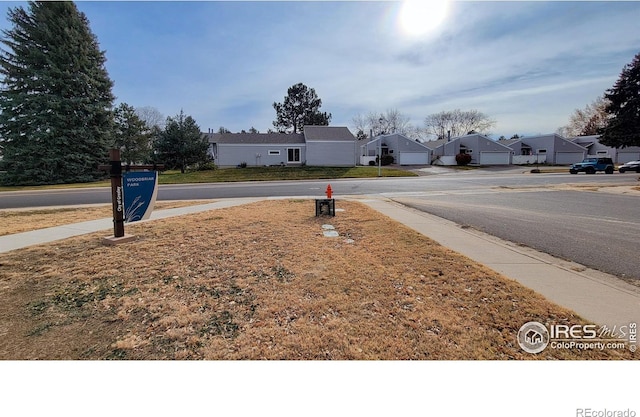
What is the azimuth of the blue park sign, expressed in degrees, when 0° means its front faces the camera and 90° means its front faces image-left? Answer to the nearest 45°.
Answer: approximately 0°

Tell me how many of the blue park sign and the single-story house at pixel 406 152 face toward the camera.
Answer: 2

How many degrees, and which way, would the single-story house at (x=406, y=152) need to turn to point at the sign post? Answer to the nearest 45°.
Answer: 0° — it already faces it

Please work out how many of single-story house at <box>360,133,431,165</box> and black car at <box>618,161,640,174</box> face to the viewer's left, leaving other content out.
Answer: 1

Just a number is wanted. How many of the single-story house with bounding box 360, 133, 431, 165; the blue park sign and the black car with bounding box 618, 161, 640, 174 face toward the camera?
2

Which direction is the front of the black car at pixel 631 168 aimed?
to the viewer's left

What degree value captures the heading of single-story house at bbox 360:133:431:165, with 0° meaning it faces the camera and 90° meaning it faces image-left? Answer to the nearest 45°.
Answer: approximately 0°
